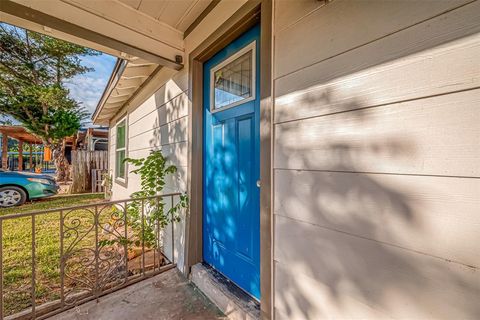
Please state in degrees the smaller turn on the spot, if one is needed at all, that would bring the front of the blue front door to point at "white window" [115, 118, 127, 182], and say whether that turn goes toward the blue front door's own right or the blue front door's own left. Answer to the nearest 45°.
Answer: approximately 90° to the blue front door's own right

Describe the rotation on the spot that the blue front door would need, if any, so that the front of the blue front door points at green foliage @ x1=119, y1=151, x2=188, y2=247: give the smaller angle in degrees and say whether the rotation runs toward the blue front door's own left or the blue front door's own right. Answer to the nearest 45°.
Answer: approximately 90° to the blue front door's own right

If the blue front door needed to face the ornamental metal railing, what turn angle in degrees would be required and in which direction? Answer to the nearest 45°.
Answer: approximately 45° to its right

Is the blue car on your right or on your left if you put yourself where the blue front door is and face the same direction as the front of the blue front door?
on your right

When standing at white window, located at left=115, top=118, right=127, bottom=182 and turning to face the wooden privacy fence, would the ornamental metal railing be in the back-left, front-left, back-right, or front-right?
back-left

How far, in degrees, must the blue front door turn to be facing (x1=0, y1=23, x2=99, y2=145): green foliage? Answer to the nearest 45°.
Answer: approximately 90° to its right

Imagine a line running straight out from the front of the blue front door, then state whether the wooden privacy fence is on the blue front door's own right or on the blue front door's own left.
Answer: on the blue front door's own right

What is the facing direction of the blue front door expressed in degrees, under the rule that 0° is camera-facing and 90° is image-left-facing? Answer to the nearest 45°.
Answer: approximately 45°

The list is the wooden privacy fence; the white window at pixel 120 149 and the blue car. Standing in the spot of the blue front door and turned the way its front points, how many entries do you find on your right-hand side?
3
